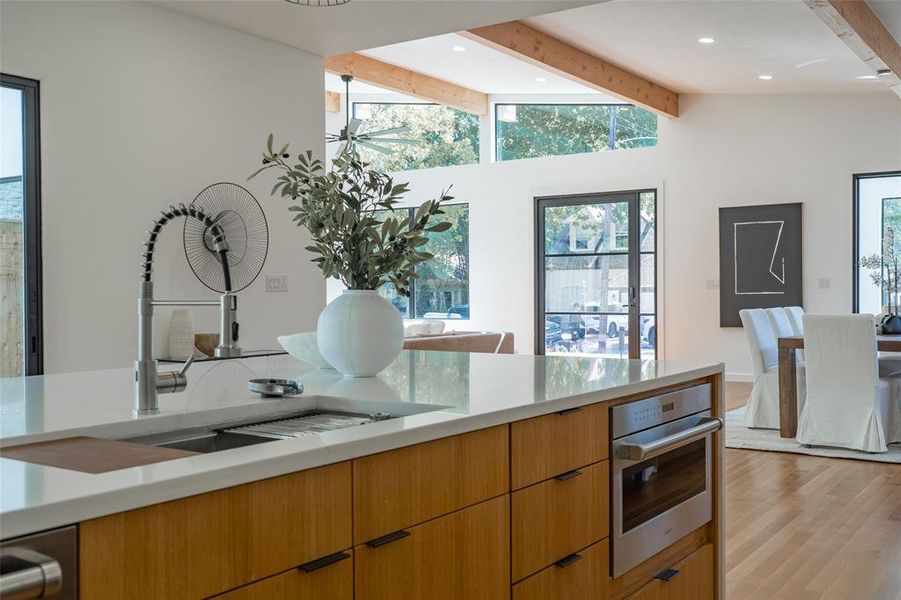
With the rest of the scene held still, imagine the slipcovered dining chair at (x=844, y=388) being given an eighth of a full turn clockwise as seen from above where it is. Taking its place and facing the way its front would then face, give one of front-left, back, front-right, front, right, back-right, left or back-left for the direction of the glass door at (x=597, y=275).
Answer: back-left

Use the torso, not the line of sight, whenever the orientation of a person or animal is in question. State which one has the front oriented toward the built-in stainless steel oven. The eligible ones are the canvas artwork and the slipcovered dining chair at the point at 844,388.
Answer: the canvas artwork

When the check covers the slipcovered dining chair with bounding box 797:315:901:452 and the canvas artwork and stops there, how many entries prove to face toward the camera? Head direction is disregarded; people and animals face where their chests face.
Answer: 1

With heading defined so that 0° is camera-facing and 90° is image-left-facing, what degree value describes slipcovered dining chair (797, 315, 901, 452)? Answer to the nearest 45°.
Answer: approximately 225°

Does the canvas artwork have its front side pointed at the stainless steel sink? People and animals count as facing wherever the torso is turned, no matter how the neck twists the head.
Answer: yes

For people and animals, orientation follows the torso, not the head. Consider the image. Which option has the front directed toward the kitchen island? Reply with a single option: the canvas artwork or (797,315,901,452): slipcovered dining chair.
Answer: the canvas artwork

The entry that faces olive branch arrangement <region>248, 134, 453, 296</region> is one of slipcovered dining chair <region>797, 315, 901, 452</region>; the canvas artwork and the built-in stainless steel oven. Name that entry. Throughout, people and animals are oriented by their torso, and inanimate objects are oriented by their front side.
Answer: the canvas artwork

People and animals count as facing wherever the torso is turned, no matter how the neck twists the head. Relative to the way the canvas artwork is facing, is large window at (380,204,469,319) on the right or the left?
on its right

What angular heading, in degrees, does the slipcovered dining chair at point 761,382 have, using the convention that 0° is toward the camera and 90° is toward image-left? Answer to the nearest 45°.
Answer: approximately 315°
